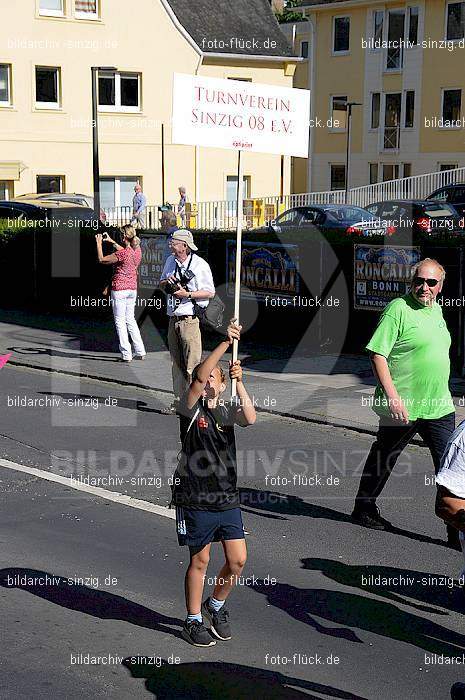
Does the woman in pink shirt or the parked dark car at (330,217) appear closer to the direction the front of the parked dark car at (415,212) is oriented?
the parked dark car

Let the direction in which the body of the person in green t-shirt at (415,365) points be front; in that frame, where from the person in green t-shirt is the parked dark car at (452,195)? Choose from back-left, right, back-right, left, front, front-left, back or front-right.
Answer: back-left

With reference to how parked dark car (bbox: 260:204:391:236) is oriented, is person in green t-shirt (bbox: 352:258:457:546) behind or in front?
behind

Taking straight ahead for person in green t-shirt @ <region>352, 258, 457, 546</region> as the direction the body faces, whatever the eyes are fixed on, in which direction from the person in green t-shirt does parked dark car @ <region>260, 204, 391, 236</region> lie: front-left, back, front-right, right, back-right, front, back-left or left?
back-left

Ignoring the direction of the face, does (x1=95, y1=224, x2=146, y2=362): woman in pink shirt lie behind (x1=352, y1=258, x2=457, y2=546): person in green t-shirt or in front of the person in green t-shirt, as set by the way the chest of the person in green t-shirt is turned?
behind

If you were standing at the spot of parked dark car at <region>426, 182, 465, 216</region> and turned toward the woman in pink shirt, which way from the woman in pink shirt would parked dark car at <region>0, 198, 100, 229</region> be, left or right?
right

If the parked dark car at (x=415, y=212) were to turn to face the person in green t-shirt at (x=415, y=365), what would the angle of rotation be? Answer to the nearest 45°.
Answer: approximately 135° to its left

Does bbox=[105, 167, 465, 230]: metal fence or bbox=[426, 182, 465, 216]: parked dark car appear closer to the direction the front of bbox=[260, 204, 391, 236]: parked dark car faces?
the metal fence

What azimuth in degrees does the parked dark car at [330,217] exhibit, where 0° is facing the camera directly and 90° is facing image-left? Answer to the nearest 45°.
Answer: approximately 135°

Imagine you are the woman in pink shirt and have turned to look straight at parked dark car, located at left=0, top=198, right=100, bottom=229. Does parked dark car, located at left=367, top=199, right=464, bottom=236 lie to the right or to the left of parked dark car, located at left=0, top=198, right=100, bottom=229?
right
